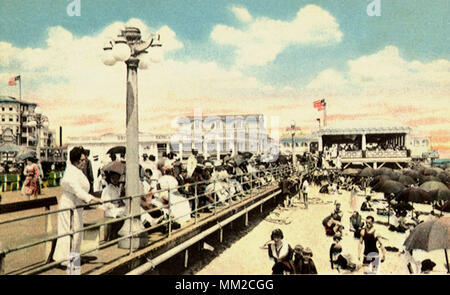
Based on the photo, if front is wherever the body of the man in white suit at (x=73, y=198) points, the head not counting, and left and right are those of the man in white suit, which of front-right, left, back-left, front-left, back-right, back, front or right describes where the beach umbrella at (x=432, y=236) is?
front

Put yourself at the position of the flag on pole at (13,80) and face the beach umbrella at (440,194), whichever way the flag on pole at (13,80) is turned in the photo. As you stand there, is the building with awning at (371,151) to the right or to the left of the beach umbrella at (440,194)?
left

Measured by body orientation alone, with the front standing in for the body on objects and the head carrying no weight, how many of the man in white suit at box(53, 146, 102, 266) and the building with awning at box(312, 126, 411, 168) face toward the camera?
1

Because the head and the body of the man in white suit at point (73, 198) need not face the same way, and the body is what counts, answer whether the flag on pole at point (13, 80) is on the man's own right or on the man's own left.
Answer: on the man's own left

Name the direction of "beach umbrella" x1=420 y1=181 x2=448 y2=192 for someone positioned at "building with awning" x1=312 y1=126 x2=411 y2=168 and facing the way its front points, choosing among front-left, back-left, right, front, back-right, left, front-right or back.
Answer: front

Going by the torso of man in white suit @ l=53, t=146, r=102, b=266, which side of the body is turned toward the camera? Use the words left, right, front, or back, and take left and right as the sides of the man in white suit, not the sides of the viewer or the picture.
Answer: right

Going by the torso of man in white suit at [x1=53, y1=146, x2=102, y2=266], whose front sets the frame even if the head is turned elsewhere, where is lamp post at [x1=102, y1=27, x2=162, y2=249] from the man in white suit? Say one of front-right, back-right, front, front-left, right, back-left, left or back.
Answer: front-left

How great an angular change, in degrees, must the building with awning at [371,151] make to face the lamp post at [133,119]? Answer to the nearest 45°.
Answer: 0° — it already faces it

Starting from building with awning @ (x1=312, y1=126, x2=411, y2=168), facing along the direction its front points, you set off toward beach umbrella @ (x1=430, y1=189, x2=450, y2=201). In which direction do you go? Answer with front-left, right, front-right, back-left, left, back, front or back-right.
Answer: front

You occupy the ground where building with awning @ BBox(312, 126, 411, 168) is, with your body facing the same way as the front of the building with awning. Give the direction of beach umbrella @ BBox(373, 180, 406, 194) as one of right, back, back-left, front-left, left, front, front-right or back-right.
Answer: front
